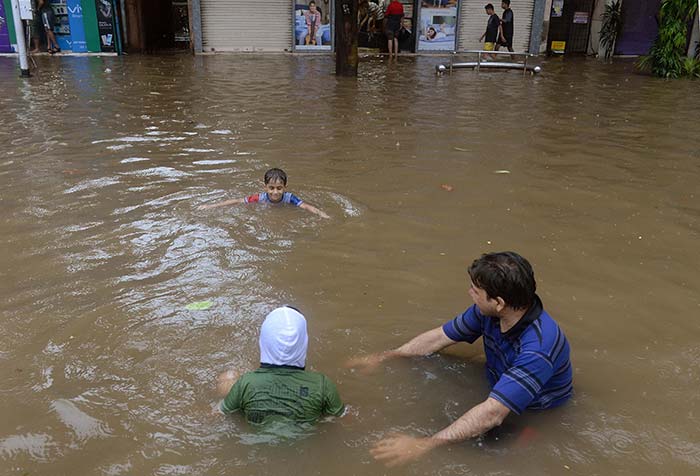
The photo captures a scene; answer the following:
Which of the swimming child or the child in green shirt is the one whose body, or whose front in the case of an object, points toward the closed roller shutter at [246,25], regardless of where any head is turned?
the child in green shirt

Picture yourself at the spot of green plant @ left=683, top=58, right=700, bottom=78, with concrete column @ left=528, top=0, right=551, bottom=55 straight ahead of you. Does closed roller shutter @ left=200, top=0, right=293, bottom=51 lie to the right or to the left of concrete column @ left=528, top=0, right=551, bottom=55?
left

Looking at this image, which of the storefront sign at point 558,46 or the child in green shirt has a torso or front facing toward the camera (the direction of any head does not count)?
the storefront sign

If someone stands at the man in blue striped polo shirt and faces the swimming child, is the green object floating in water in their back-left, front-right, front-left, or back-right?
front-left

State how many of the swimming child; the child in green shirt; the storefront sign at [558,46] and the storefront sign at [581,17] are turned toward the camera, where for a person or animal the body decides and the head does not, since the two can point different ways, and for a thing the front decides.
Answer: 3

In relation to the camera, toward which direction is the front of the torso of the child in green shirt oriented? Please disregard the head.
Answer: away from the camera

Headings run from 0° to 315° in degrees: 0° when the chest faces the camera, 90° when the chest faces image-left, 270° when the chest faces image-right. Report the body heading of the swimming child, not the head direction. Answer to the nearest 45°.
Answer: approximately 0°

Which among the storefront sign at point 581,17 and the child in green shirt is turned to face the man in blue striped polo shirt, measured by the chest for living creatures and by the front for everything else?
the storefront sign

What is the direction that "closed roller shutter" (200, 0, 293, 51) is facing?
toward the camera

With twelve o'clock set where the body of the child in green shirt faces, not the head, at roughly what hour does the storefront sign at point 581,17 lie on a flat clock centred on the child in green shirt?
The storefront sign is roughly at 1 o'clock from the child in green shirt.

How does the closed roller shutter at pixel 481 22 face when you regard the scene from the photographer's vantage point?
facing the viewer

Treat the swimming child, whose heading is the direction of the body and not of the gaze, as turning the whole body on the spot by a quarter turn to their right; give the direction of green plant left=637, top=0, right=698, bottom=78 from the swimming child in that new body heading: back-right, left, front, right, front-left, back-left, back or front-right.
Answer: back-right

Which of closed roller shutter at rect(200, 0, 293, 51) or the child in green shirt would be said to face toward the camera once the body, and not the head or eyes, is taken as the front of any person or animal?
the closed roller shutter

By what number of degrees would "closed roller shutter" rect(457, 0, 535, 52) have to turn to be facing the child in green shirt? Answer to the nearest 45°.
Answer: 0° — it already faces them

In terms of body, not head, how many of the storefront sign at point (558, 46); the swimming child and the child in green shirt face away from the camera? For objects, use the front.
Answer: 1

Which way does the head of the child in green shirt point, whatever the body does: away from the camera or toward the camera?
away from the camera

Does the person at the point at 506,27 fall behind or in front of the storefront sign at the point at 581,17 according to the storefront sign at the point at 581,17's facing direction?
in front
